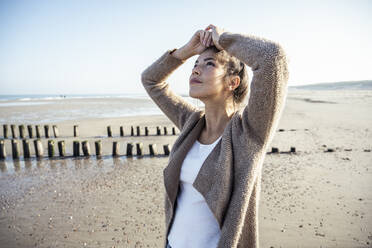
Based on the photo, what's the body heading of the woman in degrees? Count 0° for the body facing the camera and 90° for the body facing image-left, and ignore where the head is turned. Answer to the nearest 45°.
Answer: approximately 45°

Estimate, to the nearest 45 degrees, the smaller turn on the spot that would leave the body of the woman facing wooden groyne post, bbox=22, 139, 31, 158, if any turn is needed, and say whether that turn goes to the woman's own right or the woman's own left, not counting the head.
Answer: approximately 90° to the woman's own right

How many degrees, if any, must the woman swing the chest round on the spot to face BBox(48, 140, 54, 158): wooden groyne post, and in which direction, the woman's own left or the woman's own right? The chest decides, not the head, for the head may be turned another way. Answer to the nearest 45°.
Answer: approximately 90° to the woman's own right

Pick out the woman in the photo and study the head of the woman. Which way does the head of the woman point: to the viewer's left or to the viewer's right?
to the viewer's left

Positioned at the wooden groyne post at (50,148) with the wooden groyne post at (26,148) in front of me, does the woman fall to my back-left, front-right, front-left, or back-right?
back-left
